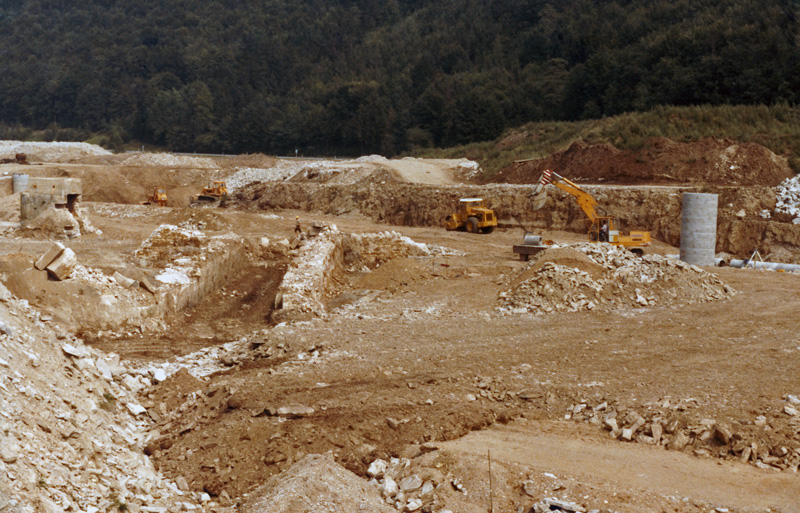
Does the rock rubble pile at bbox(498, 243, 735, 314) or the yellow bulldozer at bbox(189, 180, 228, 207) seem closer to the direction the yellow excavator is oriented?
the yellow bulldozer

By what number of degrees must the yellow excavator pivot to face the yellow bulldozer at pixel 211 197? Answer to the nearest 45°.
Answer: approximately 45° to its right

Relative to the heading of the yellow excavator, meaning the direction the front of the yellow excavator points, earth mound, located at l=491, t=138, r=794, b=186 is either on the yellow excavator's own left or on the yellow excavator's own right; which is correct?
on the yellow excavator's own right

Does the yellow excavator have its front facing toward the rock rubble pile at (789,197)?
no

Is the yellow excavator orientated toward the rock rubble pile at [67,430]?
no

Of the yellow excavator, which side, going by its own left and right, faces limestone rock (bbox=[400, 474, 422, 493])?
left

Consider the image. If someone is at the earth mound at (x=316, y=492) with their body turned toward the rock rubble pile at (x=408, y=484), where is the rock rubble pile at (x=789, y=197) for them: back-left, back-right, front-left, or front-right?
front-left

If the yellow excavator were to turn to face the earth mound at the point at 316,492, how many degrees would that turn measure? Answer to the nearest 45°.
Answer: approximately 90° to its left

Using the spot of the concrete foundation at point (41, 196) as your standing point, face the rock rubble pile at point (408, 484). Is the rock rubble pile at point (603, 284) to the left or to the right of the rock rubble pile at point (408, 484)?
left

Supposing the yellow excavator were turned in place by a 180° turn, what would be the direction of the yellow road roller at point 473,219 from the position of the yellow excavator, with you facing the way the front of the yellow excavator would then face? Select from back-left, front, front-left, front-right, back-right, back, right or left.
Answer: back-left

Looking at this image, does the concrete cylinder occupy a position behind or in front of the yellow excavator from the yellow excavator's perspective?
behind

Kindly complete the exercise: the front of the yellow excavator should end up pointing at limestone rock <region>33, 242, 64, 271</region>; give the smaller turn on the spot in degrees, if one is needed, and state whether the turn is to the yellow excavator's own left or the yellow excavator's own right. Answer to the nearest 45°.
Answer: approximately 45° to the yellow excavator's own left

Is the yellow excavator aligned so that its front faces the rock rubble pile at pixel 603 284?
no

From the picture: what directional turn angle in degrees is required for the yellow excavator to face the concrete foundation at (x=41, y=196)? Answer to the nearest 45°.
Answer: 0° — it already faces it

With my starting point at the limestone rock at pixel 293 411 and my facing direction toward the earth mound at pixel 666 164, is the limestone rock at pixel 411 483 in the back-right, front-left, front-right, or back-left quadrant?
back-right

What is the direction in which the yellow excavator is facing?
to the viewer's left

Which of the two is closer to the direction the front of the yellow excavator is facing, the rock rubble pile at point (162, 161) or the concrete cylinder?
the rock rubble pile

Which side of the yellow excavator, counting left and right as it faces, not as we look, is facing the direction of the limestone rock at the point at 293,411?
left

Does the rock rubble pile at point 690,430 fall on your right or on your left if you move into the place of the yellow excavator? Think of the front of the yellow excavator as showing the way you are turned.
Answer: on your left
